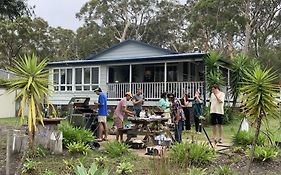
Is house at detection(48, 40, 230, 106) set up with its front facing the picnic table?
yes

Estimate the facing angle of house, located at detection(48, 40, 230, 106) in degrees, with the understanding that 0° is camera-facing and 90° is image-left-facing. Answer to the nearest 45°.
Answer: approximately 0°

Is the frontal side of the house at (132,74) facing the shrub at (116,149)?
yes

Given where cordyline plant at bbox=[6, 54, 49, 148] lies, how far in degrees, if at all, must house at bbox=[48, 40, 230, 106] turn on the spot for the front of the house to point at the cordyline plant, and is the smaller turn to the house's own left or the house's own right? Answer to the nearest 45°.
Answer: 0° — it already faces it
